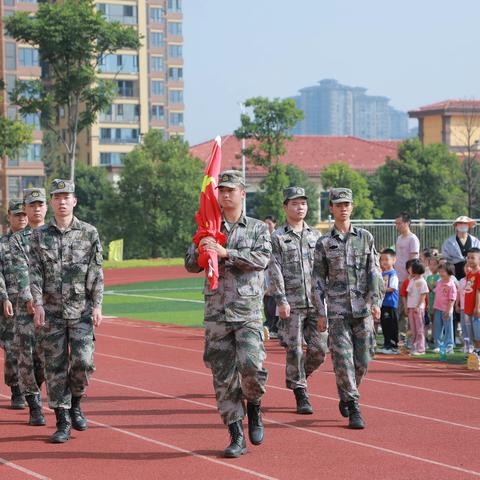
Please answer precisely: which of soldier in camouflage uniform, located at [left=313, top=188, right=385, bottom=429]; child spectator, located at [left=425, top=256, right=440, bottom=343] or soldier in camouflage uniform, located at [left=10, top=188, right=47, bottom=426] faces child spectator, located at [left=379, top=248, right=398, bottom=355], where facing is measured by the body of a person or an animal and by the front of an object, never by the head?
child spectator, located at [left=425, top=256, right=440, bottom=343]

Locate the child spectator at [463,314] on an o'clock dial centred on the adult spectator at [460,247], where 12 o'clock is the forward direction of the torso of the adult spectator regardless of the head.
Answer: The child spectator is roughly at 12 o'clock from the adult spectator.

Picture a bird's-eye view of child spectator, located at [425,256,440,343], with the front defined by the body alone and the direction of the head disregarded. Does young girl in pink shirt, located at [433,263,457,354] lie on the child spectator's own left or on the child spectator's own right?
on the child spectator's own left

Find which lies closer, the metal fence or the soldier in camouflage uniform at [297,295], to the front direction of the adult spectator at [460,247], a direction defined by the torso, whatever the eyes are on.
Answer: the soldier in camouflage uniform

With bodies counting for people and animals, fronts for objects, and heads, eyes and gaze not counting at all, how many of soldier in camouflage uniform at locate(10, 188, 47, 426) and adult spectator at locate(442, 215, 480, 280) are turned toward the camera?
2

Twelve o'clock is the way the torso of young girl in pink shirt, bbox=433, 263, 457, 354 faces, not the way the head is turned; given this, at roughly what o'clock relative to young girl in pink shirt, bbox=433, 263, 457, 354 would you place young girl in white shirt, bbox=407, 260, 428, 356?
young girl in white shirt, bbox=407, 260, 428, 356 is roughly at 2 o'clock from young girl in pink shirt, bbox=433, 263, 457, 354.

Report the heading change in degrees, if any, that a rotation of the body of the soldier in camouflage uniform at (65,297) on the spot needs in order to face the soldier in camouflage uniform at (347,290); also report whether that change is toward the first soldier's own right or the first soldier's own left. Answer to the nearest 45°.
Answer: approximately 90° to the first soldier's own left

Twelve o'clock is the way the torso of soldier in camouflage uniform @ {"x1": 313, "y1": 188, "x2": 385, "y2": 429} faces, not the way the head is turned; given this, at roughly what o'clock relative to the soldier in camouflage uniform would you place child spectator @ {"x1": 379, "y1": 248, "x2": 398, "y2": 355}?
The child spectator is roughly at 6 o'clock from the soldier in camouflage uniform.

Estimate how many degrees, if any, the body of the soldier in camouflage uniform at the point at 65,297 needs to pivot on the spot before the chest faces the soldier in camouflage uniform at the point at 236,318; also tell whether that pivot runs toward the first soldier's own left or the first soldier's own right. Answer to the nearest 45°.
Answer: approximately 45° to the first soldier's own left

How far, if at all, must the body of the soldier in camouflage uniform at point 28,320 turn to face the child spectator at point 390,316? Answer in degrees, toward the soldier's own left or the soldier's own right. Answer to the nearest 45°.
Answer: approximately 135° to the soldier's own left

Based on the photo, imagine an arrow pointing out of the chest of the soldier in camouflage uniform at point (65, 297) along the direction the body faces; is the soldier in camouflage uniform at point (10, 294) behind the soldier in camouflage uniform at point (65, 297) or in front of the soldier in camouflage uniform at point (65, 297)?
behind
